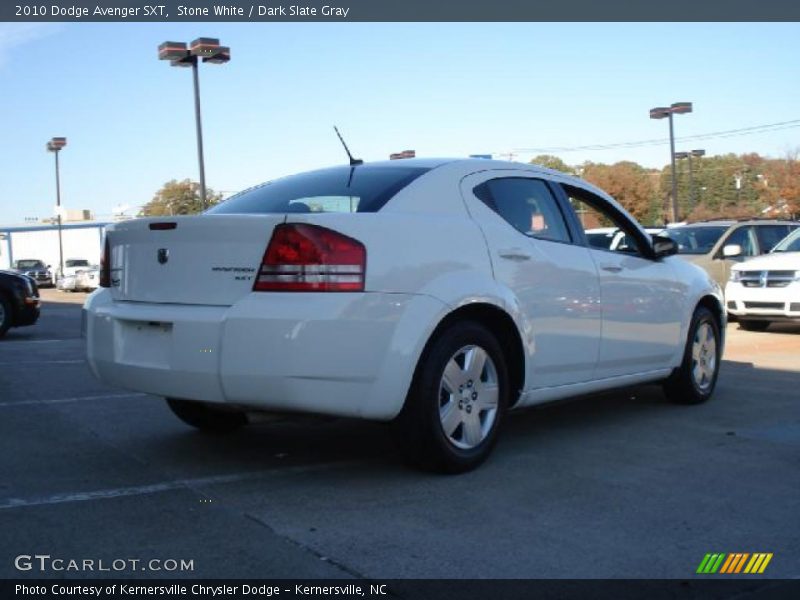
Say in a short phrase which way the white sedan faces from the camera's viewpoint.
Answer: facing away from the viewer and to the right of the viewer

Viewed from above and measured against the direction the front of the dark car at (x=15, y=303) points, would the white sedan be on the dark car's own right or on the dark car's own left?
on the dark car's own right

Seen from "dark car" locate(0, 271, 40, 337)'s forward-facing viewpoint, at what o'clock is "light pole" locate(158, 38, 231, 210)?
The light pole is roughly at 10 o'clock from the dark car.

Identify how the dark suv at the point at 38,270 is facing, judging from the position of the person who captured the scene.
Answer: facing the viewer and to the right of the viewer

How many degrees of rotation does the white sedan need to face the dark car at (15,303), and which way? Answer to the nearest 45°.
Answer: approximately 90° to its left

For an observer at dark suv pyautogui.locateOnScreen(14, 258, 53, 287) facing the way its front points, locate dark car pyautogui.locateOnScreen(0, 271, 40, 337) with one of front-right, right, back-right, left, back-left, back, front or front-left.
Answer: front-right

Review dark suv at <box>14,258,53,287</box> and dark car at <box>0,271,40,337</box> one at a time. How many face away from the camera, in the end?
0
